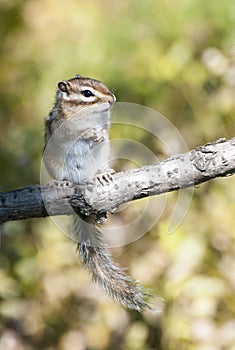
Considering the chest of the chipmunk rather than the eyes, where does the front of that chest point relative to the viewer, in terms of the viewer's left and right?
facing the viewer and to the right of the viewer
